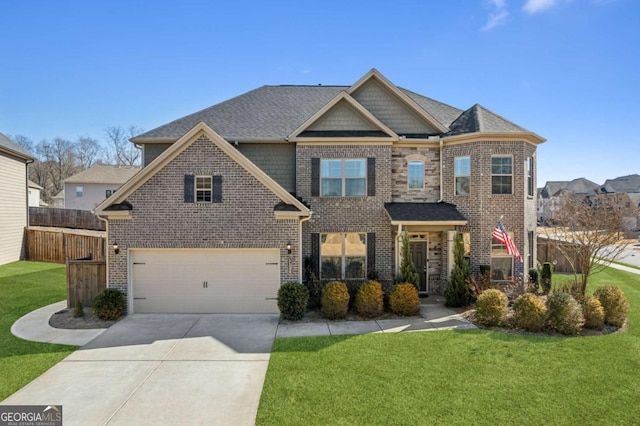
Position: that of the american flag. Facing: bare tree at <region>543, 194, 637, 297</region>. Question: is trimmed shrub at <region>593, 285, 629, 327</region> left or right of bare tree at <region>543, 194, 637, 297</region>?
right

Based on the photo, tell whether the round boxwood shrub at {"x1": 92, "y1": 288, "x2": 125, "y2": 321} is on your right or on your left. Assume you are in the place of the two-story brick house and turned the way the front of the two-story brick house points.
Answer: on your right

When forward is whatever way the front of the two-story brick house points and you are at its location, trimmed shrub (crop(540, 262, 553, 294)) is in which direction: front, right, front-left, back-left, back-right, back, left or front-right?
left

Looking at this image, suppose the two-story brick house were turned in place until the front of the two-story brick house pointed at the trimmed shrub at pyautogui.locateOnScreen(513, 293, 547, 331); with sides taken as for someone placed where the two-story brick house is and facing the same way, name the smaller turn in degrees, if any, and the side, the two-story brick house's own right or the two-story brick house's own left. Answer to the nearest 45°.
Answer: approximately 45° to the two-story brick house's own left

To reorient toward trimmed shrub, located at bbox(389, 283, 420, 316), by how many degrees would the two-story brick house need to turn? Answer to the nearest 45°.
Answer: approximately 45° to its left

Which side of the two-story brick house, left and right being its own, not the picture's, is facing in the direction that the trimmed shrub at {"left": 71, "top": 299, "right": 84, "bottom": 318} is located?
right

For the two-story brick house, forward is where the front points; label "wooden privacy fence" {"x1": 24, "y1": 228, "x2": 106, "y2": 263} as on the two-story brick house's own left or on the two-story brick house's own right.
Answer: on the two-story brick house's own right

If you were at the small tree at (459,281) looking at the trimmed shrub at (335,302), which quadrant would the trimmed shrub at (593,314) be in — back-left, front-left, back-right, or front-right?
back-left

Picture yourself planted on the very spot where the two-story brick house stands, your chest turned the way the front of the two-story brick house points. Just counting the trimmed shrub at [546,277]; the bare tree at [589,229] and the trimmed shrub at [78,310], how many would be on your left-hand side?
2

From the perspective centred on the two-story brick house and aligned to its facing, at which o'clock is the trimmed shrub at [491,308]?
The trimmed shrub is roughly at 10 o'clock from the two-story brick house.

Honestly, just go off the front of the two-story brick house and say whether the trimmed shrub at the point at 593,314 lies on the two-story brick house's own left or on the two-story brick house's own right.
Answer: on the two-story brick house's own left

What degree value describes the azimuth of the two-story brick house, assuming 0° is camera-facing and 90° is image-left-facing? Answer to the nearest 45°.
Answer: approximately 0°

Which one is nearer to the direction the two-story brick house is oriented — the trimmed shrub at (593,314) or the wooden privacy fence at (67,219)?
the trimmed shrub
